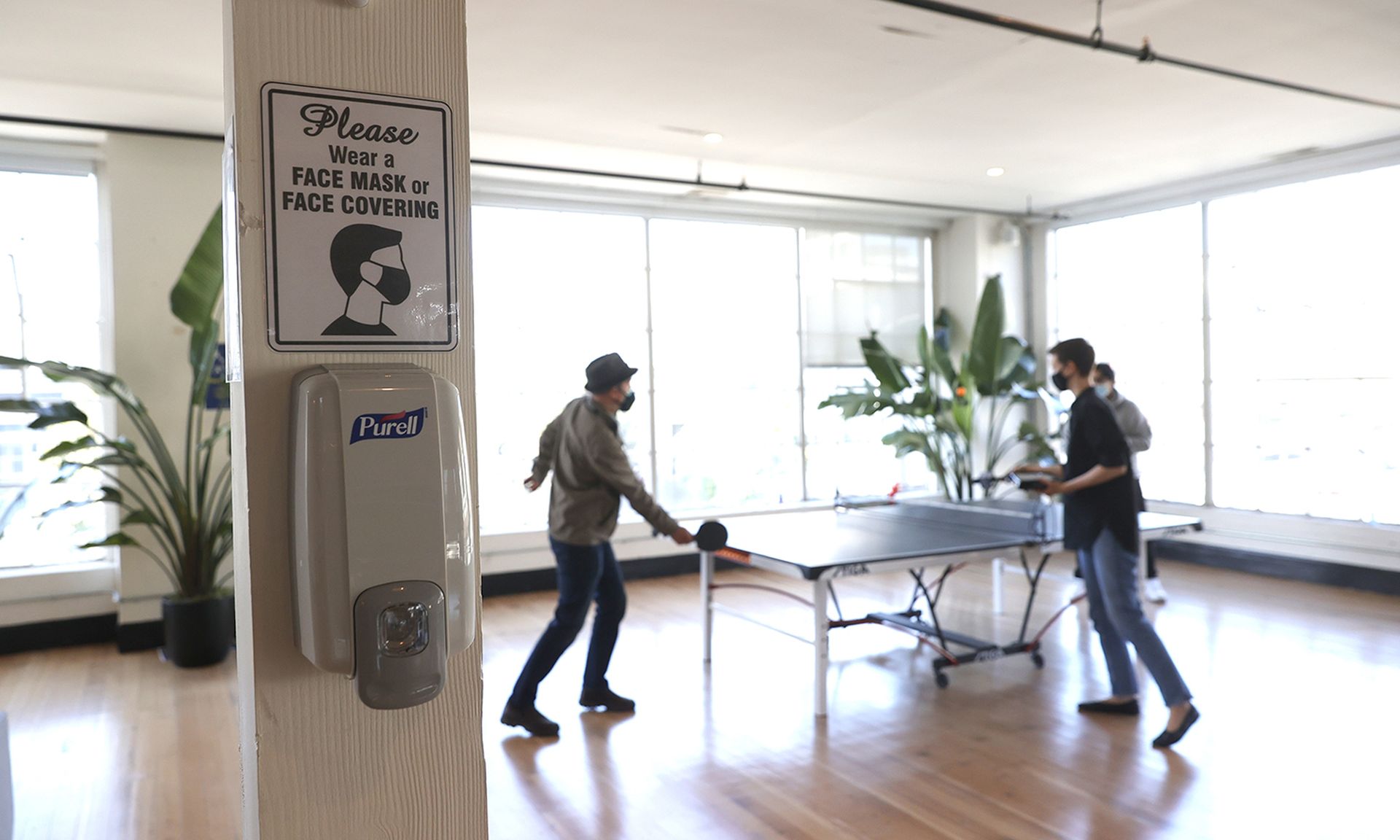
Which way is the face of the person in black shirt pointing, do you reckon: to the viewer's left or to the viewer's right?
to the viewer's left

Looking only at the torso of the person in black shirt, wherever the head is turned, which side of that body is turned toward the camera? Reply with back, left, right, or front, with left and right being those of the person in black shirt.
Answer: left

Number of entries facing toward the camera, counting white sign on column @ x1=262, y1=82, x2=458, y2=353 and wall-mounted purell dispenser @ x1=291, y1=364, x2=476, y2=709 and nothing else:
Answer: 2

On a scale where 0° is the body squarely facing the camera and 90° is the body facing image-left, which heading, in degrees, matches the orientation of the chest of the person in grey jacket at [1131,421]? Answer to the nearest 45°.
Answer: approximately 45°

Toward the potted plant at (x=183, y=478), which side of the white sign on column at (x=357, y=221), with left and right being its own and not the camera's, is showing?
back

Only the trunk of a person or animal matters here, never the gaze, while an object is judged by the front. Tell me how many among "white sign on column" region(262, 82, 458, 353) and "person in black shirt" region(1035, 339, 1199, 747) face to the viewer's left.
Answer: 1

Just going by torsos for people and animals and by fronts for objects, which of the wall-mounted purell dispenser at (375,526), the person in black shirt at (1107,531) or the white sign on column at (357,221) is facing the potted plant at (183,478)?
the person in black shirt

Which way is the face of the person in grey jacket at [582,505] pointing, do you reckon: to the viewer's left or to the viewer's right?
to the viewer's right

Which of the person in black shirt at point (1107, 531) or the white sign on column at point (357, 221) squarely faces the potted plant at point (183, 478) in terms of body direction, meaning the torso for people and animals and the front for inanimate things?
the person in black shirt

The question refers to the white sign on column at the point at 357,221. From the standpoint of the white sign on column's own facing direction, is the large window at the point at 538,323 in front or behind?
behind

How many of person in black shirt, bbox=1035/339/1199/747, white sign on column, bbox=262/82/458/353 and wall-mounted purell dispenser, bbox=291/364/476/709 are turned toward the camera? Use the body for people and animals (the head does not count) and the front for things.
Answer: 2
